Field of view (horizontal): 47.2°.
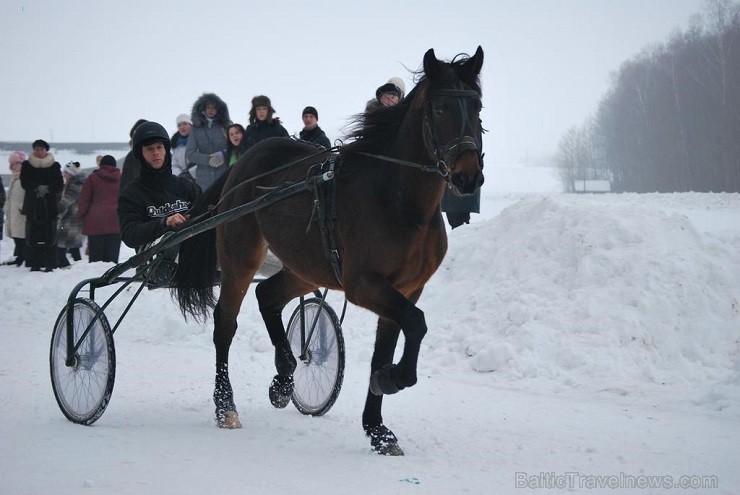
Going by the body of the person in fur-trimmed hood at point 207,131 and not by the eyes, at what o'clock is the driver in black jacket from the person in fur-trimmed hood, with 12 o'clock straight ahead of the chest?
The driver in black jacket is roughly at 12 o'clock from the person in fur-trimmed hood.

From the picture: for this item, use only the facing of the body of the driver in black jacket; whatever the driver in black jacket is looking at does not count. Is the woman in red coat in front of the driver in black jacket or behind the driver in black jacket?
behind

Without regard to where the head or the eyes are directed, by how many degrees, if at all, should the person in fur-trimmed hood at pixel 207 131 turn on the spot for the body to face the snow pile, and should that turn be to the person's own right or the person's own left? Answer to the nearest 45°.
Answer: approximately 45° to the person's own left

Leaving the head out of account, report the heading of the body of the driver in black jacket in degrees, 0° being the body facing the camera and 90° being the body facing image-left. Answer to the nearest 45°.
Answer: approximately 315°

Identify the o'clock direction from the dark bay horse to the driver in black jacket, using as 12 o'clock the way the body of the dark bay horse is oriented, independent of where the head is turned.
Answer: The driver in black jacket is roughly at 6 o'clock from the dark bay horse.

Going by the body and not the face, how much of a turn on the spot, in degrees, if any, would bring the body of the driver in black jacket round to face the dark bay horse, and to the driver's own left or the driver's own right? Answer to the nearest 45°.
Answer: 0° — they already face it

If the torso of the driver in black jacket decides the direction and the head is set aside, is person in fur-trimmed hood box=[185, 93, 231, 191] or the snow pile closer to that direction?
the snow pile

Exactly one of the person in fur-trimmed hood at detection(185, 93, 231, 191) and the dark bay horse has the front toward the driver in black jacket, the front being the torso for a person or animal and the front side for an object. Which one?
the person in fur-trimmed hood

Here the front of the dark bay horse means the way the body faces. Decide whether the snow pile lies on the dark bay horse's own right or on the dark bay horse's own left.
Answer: on the dark bay horse's own left

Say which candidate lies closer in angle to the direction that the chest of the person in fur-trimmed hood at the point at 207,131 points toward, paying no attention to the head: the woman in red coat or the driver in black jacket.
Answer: the driver in black jacket

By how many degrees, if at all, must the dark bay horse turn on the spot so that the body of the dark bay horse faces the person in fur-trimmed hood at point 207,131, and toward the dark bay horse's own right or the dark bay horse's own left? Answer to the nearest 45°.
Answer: approximately 135° to the dark bay horse's own left

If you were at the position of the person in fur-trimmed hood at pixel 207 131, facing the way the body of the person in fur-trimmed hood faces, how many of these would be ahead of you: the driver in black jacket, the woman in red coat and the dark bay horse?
2

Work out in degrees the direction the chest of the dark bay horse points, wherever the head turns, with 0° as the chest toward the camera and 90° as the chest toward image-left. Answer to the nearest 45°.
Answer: approximately 315°
